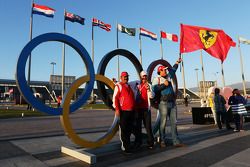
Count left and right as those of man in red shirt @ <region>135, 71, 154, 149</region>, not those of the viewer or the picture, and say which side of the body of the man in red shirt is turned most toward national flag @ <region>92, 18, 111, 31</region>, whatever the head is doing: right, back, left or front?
back

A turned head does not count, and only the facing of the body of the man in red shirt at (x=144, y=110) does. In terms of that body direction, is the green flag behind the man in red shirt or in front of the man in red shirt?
behind

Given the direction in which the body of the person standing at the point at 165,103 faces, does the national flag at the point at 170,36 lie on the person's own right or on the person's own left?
on the person's own left

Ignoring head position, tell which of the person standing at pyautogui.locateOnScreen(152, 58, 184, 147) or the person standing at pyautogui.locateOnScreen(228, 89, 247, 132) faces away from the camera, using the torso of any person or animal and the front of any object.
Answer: the person standing at pyautogui.locateOnScreen(228, 89, 247, 132)

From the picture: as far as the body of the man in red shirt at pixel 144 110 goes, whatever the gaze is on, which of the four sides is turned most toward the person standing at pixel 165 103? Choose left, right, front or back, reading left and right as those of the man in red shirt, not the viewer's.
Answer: left

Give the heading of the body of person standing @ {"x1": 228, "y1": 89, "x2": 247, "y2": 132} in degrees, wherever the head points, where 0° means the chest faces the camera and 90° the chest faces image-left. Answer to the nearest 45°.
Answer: approximately 180°

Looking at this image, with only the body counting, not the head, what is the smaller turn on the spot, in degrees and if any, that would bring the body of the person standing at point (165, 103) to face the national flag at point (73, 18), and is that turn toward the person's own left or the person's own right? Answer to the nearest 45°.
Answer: approximately 180°

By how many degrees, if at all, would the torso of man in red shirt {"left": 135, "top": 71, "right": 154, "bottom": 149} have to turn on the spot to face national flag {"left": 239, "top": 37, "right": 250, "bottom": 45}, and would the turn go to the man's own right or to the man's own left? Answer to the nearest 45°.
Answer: approximately 135° to the man's own left

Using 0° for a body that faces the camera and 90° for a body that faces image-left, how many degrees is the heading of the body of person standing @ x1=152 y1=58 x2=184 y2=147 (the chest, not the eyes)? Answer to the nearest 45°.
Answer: approximately 315°
